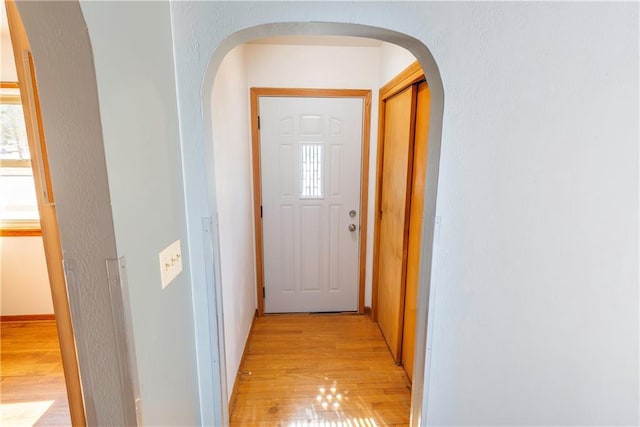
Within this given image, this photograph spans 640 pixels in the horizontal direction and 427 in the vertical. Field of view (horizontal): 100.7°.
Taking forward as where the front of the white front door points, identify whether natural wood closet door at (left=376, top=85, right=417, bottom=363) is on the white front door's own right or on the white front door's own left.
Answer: on the white front door's own left

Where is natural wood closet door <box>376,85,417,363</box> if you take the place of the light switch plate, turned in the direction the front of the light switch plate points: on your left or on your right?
on your left

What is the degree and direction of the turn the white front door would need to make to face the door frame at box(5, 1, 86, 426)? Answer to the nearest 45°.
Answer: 0° — it already faces it

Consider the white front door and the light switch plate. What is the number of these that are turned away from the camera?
0

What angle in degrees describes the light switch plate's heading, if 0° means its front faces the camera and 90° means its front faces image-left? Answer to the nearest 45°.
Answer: approximately 315°

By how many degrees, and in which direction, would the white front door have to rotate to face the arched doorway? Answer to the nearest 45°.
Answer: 0° — it already faces it

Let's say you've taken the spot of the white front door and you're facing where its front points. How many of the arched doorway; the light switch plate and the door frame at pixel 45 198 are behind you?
0

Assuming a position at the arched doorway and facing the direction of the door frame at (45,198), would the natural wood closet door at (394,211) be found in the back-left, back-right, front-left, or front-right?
back-right

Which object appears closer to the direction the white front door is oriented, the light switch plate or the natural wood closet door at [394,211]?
the light switch plate

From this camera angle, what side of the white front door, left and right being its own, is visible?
front

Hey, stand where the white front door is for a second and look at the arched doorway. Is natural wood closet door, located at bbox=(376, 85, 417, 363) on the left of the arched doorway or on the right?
left
